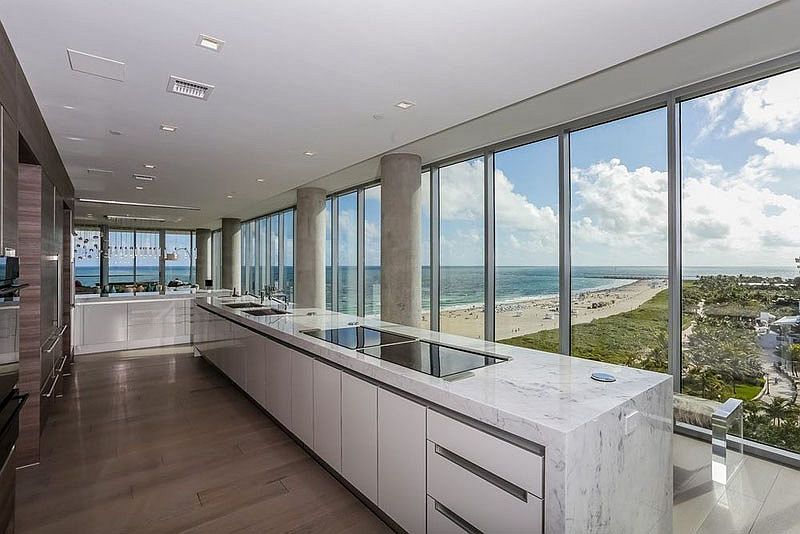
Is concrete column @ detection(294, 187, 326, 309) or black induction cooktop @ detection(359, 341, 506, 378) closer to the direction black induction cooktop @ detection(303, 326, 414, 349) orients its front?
the black induction cooktop

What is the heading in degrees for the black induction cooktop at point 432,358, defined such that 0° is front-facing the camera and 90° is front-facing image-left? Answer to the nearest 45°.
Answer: approximately 45°

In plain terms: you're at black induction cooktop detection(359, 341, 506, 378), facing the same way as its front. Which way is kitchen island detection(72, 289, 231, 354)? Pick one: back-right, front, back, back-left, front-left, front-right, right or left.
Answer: right

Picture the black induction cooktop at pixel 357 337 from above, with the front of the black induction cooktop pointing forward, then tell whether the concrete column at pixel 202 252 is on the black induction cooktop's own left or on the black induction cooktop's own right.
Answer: on the black induction cooktop's own right

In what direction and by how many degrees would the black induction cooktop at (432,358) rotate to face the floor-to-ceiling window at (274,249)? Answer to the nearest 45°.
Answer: approximately 90° to its right

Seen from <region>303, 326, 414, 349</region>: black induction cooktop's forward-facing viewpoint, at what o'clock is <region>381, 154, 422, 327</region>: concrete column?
The concrete column is roughly at 5 o'clock from the black induction cooktop.

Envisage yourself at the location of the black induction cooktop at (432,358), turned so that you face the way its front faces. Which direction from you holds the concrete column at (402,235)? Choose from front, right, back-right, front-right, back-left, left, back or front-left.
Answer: back-right

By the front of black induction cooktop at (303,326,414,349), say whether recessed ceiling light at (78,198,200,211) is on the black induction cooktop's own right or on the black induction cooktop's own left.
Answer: on the black induction cooktop's own right

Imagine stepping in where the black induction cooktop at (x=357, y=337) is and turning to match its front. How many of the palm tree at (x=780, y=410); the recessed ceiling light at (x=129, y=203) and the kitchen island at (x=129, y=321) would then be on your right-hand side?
2

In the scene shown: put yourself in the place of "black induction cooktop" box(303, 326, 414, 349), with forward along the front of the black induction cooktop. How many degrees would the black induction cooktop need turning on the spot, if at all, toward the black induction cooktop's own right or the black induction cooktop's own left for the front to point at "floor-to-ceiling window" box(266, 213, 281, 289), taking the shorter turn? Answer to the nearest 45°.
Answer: approximately 135° to the black induction cooktop's own right

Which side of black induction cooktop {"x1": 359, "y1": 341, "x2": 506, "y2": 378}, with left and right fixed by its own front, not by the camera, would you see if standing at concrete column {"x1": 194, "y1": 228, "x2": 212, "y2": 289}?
right

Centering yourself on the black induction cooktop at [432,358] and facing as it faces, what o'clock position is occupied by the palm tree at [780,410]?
The palm tree is roughly at 7 o'clock from the black induction cooktop.

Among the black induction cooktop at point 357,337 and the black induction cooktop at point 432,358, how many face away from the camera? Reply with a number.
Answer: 0
